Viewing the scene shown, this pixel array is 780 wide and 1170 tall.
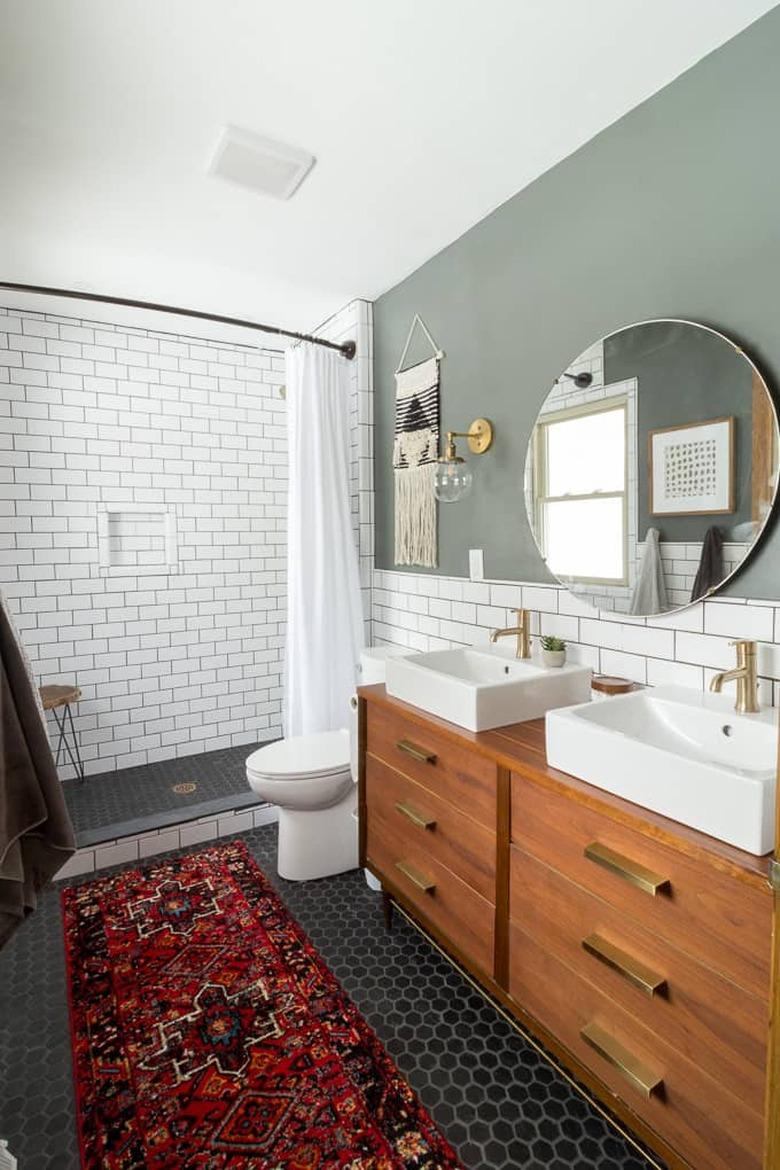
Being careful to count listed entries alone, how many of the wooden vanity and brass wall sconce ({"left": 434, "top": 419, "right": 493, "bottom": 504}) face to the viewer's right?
0

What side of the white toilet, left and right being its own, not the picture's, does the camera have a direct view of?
left

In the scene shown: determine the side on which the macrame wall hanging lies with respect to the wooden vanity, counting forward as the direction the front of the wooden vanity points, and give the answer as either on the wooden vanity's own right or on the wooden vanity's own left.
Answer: on the wooden vanity's own right

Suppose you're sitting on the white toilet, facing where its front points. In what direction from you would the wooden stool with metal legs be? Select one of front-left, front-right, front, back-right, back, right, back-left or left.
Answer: front-right

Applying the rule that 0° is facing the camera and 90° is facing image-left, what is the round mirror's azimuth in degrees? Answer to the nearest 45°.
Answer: approximately 45°

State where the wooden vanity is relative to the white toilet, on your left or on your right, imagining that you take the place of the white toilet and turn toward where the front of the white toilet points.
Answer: on your left

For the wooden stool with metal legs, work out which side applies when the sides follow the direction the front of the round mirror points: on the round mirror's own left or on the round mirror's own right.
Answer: on the round mirror's own right

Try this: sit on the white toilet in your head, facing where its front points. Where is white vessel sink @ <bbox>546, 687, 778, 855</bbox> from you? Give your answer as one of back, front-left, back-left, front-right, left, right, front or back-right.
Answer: back-left

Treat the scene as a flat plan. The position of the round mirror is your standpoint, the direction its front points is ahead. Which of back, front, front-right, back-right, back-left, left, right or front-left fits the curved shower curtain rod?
front-right

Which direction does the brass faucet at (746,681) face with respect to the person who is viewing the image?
facing the viewer and to the left of the viewer
